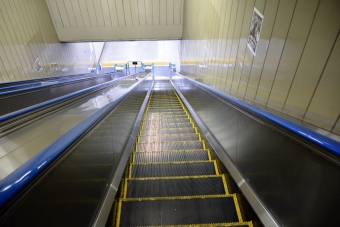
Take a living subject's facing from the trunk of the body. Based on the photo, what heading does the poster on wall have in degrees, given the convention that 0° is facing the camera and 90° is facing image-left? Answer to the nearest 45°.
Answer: approximately 90°
